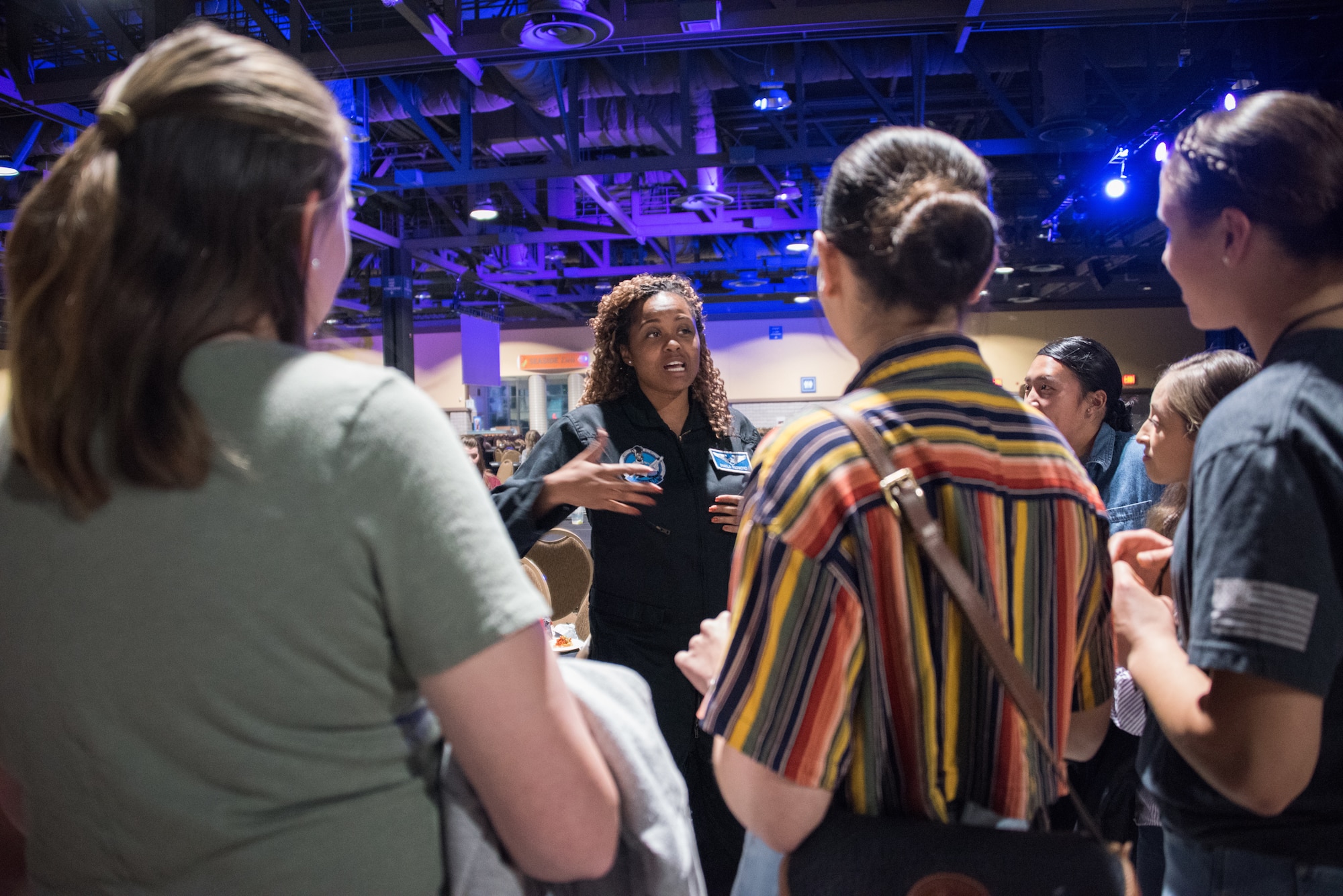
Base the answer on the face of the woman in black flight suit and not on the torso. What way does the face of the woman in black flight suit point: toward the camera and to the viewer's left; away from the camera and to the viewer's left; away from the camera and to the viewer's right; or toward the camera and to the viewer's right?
toward the camera and to the viewer's right

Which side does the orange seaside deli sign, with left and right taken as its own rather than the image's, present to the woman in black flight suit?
front

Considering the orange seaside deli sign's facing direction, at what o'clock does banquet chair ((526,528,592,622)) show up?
The banquet chair is roughly at 12 o'clock from the orange seaside deli sign.

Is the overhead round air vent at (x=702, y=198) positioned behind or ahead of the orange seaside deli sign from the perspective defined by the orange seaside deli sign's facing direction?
ahead

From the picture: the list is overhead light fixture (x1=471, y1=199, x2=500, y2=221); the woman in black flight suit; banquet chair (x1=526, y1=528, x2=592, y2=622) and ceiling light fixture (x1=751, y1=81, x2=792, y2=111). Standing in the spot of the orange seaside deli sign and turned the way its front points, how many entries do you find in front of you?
4

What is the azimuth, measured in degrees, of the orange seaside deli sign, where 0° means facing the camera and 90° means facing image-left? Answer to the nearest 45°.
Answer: approximately 0°

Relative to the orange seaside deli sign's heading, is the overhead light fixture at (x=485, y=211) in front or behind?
in front
